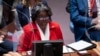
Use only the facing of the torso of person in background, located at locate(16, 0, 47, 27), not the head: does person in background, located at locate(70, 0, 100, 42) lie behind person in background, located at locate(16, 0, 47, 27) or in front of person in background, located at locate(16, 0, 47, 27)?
in front

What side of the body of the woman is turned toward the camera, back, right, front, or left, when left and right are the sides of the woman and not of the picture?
front

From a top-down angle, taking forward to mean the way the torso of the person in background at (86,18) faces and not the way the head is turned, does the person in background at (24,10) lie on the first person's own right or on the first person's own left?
on the first person's own right

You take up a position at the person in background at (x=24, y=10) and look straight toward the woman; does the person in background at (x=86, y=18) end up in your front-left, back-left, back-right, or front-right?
front-left

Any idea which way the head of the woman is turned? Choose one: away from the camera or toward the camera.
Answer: toward the camera

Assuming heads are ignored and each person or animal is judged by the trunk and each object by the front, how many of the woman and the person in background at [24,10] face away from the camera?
0

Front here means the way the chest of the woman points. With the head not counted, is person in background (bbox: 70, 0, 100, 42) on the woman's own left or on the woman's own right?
on the woman's own left

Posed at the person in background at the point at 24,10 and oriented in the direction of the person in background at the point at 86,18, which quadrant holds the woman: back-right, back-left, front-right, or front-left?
front-right
